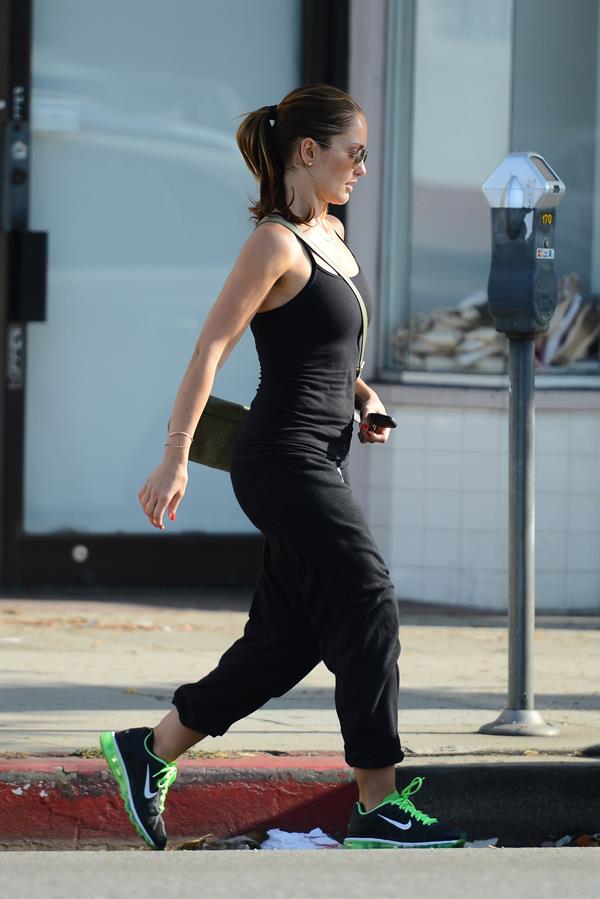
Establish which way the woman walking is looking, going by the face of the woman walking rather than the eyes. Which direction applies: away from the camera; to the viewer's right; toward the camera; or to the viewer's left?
to the viewer's right

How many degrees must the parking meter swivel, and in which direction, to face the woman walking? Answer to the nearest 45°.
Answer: approximately 90° to its right

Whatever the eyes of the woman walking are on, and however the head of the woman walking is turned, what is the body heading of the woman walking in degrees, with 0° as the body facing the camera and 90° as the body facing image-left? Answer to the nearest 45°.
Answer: approximately 270°

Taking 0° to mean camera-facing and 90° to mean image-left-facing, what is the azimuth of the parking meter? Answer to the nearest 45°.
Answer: approximately 315°

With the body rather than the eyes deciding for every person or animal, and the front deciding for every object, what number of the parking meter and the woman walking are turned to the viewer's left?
0
